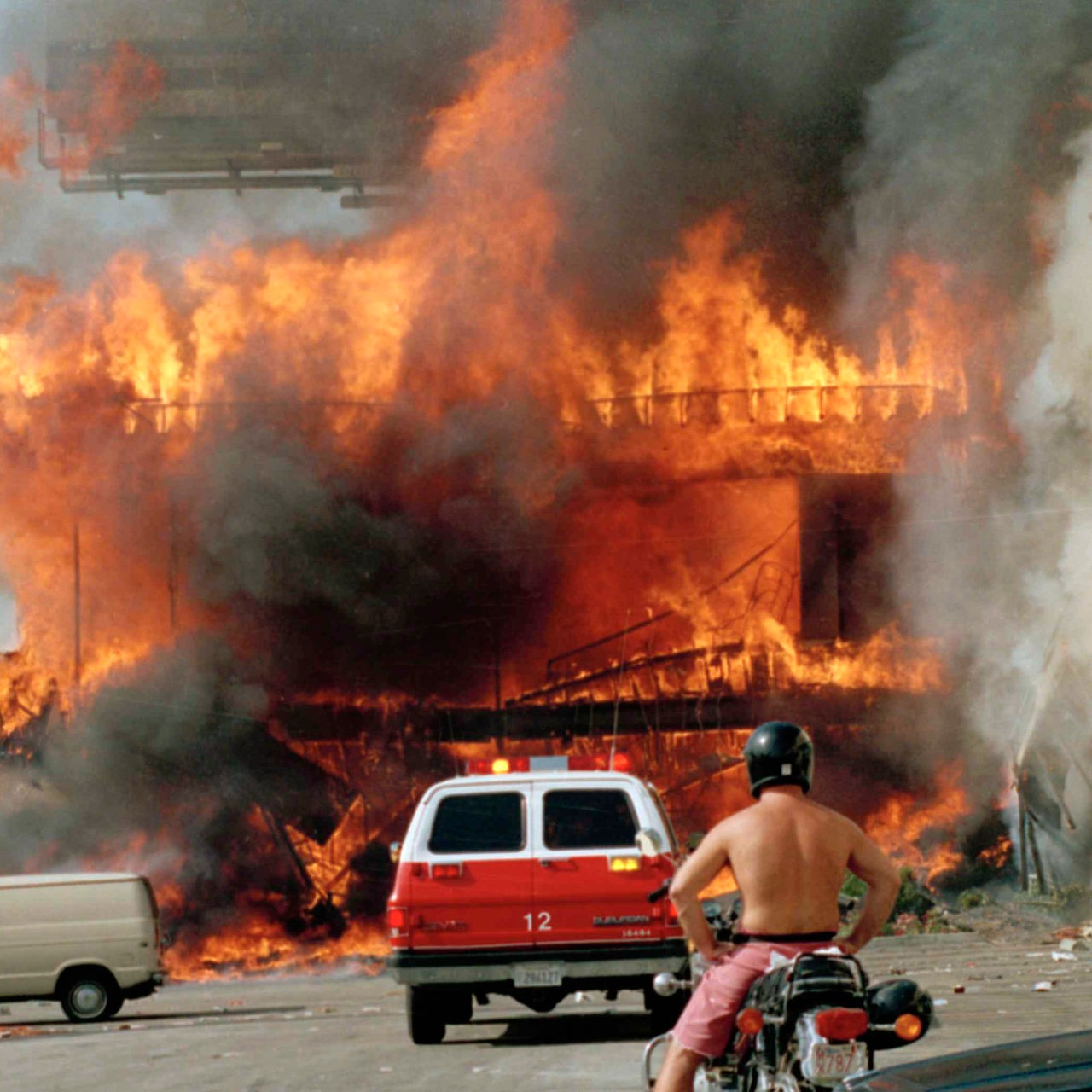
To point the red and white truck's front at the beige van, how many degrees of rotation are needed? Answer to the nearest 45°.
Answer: approximately 45° to its left

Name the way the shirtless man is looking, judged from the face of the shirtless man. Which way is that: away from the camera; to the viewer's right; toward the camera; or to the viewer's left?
away from the camera

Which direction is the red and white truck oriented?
away from the camera

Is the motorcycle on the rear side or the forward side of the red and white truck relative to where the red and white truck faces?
on the rear side

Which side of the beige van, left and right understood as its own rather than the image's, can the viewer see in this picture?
left

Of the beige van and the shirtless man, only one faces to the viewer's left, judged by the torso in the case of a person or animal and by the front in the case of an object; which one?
the beige van

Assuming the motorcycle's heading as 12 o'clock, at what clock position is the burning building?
The burning building is roughly at 1 o'clock from the motorcycle.

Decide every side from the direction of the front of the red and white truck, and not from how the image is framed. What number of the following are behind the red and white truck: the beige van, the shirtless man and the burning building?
1

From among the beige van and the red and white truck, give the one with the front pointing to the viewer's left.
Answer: the beige van

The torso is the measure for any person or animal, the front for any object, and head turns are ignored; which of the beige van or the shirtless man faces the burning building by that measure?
the shirtless man

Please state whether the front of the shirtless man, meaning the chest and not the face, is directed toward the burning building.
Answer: yes

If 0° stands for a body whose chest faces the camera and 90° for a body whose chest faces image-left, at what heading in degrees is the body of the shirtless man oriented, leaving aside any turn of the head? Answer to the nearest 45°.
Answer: approximately 180°

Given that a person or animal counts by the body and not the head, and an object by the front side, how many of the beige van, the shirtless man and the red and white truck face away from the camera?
2

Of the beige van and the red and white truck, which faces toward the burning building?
the red and white truck
